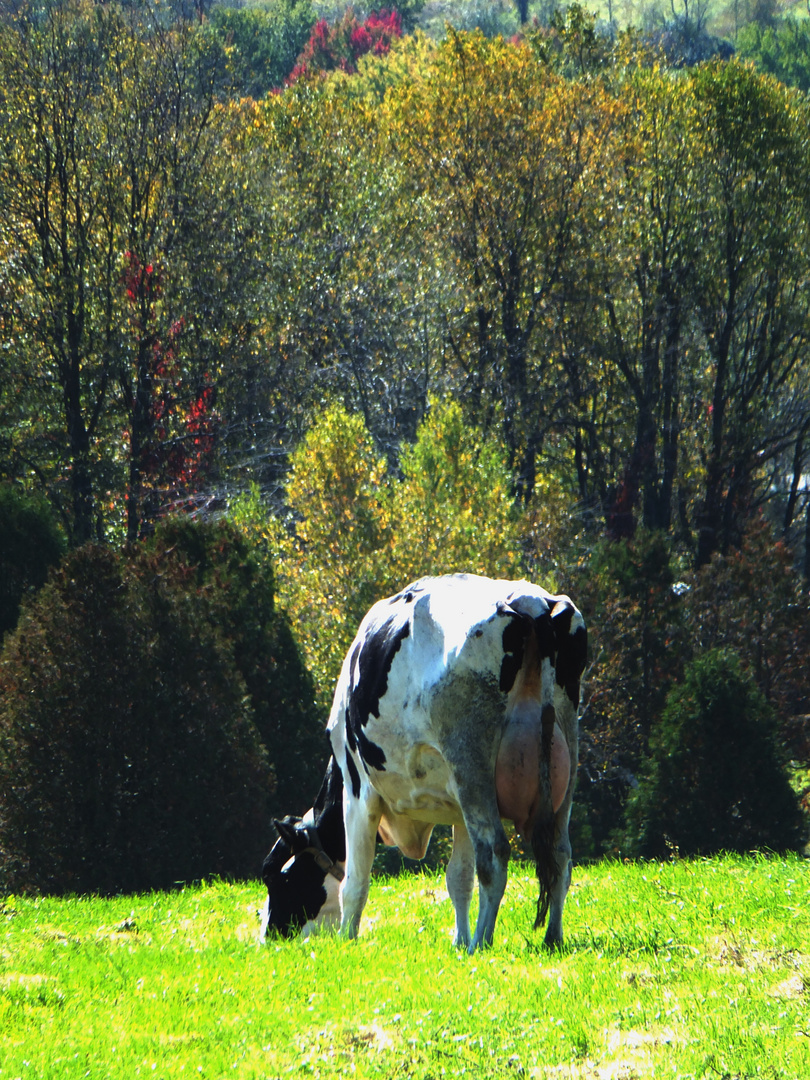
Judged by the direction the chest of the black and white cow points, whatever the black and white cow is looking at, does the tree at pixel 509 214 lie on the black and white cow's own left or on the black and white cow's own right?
on the black and white cow's own right

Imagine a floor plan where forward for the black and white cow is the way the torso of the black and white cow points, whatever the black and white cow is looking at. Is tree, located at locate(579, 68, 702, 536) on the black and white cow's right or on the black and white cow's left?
on the black and white cow's right

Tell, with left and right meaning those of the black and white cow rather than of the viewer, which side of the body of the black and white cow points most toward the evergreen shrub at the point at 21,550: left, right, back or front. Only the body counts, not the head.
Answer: front

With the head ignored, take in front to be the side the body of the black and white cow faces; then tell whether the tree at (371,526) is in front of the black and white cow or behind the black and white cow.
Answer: in front

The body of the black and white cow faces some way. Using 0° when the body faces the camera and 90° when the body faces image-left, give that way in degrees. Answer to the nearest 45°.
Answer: approximately 135°

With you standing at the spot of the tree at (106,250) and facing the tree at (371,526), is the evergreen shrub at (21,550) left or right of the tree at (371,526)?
right

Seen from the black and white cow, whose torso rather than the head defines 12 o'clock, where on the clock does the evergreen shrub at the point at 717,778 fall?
The evergreen shrub is roughly at 2 o'clock from the black and white cow.

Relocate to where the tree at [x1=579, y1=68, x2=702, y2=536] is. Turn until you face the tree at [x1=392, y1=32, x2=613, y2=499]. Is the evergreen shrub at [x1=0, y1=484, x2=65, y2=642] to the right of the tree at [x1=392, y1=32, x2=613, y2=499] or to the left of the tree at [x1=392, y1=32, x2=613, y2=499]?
left

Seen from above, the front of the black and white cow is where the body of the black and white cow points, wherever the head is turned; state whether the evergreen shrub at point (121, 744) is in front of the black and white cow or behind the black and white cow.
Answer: in front

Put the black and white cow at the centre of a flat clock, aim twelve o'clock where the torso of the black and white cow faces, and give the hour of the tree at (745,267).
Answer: The tree is roughly at 2 o'clock from the black and white cow.
